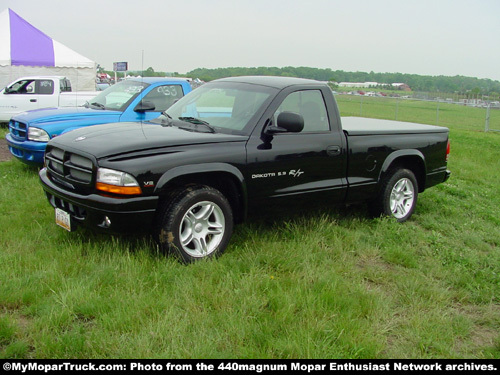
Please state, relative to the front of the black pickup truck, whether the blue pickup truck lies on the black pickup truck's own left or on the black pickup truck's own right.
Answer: on the black pickup truck's own right

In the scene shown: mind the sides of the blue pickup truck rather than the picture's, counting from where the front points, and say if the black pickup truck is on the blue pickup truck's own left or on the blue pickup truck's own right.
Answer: on the blue pickup truck's own left

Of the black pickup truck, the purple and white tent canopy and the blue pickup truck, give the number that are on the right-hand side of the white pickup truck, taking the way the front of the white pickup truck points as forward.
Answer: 1

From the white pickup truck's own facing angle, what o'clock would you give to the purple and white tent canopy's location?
The purple and white tent canopy is roughly at 3 o'clock from the white pickup truck.

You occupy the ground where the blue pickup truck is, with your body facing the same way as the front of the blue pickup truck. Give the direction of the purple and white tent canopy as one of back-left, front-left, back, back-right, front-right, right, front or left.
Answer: back-right

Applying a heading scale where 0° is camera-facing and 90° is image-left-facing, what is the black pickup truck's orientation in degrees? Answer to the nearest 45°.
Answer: approximately 45°

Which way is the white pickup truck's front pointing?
to the viewer's left

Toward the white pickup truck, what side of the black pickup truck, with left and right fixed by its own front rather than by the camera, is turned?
right

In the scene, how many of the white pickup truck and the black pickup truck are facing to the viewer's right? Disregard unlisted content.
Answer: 0

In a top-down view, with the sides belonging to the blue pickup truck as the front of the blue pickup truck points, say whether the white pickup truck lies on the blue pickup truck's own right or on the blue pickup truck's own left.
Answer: on the blue pickup truck's own right

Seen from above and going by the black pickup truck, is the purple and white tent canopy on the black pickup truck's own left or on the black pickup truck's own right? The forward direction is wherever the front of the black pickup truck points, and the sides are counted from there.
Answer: on the black pickup truck's own right

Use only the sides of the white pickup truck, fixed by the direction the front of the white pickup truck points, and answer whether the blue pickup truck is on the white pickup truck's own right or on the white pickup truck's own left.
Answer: on the white pickup truck's own left

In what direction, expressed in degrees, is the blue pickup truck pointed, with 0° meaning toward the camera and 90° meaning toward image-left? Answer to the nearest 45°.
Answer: approximately 45°
